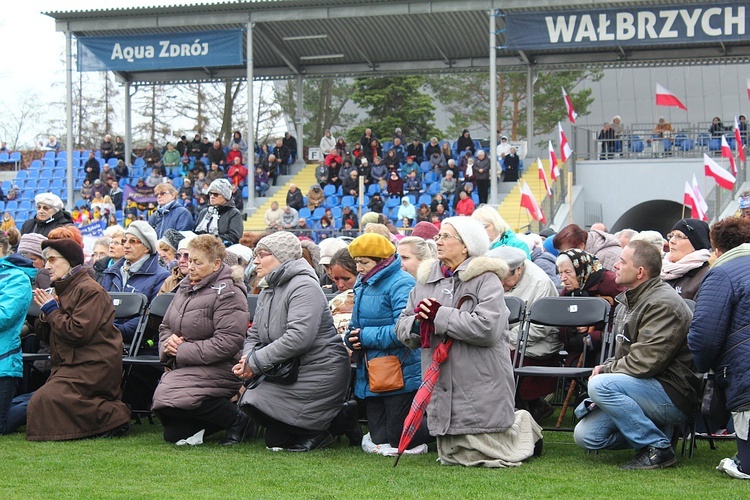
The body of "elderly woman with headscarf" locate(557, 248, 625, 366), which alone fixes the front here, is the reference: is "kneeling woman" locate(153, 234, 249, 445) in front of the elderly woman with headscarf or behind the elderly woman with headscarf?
in front

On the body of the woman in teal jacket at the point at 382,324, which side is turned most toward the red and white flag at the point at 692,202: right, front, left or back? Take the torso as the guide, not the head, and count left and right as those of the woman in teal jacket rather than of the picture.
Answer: back

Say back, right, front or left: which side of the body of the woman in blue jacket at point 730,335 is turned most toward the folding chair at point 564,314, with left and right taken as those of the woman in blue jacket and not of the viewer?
front

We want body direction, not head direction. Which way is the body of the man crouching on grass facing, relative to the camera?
to the viewer's left

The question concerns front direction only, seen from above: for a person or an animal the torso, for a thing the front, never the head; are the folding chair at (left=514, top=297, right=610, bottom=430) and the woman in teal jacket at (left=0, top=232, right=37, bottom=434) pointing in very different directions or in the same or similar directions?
same or similar directions

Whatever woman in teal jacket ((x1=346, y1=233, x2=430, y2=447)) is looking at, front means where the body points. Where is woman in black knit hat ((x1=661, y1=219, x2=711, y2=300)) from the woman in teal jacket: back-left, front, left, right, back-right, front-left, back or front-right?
back-left

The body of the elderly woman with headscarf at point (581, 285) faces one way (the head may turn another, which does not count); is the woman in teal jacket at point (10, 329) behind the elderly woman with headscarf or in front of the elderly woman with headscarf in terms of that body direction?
in front

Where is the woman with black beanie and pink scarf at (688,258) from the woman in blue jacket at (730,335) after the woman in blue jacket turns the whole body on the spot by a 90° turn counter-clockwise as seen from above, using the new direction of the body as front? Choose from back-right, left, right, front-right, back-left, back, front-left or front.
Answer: back-right

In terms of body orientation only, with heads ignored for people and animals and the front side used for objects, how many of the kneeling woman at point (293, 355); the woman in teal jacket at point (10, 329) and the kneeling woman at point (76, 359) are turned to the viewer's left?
3

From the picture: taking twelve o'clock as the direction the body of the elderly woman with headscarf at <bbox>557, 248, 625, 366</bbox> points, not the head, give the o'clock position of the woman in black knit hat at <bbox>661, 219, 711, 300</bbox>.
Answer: the woman in black knit hat at <bbox>661, 219, 711, 300</bbox> is roughly at 8 o'clock from the elderly woman with headscarf at <bbox>557, 248, 625, 366</bbox>.

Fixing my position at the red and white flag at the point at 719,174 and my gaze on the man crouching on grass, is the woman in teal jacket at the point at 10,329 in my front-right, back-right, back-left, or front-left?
front-right

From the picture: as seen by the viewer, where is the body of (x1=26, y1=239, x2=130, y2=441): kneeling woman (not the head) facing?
to the viewer's left
